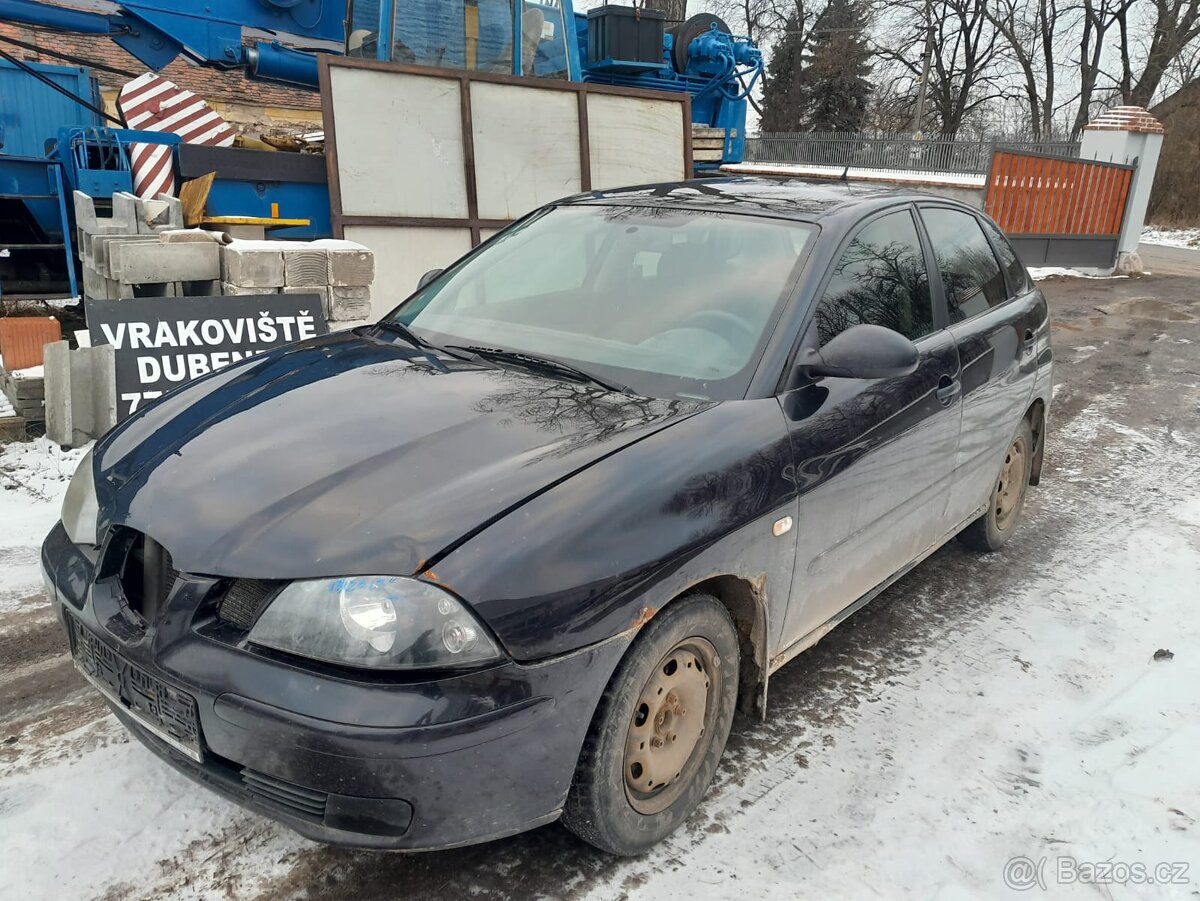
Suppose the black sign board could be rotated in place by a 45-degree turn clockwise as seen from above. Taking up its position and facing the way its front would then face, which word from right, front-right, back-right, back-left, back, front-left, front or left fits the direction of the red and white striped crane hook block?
back-right

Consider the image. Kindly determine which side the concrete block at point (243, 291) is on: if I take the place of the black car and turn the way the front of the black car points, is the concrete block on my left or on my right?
on my right

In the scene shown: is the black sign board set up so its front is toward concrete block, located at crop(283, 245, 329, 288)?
no

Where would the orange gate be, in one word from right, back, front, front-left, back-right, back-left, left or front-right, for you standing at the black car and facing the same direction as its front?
back

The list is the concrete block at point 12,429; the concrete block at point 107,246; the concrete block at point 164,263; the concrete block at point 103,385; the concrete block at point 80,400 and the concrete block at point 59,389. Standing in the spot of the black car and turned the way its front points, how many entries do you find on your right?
6

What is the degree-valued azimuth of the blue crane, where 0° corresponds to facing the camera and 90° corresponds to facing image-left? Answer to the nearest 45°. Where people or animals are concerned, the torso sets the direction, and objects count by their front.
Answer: approximately 90°

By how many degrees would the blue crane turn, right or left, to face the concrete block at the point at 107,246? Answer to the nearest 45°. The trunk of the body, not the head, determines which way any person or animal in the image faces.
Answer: approximately 45° to its left

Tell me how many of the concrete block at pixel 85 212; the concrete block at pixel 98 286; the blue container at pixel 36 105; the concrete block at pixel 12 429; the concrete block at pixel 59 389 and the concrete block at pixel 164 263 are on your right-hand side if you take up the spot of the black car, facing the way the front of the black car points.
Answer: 6

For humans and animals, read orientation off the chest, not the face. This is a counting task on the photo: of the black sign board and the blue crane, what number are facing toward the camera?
1

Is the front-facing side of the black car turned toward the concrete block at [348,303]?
no

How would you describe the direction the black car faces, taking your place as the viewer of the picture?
facing the viewer and to the left of the viewer

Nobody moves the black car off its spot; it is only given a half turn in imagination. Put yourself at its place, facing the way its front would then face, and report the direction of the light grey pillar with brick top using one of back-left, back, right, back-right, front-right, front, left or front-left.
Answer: front

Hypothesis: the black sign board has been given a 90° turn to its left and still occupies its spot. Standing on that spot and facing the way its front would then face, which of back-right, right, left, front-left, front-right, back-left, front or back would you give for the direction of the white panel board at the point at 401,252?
front-left

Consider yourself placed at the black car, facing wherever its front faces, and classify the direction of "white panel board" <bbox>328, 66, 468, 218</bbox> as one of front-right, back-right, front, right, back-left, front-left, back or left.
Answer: back-right

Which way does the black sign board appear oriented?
toward the camera
